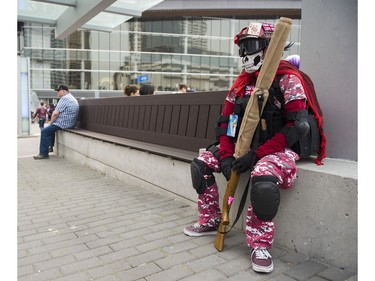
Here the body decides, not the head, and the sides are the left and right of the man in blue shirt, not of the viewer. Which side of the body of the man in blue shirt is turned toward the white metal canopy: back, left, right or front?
right

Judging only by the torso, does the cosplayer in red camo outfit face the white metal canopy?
no

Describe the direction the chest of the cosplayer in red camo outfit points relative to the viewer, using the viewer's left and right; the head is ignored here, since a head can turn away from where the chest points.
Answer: facing the viewer and to the left of the viewer

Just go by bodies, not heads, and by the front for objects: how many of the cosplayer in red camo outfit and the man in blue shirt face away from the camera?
0

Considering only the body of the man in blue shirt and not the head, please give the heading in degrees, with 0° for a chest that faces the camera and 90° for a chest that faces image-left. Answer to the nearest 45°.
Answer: approximately 90°

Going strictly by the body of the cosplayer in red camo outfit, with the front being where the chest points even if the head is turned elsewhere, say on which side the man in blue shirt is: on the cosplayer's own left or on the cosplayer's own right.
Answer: on the cosplayer's own right
